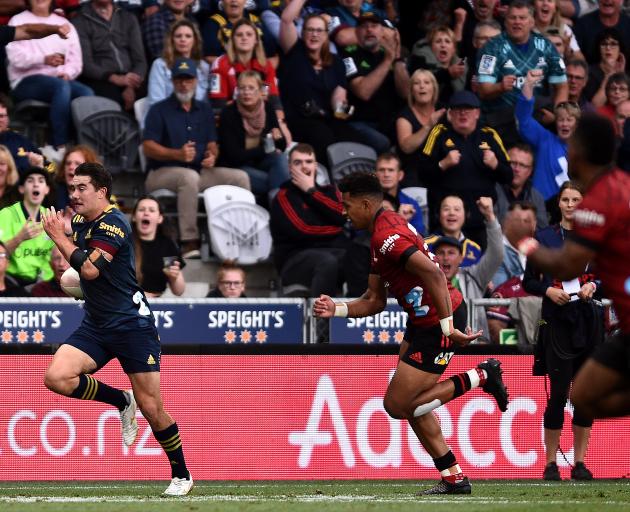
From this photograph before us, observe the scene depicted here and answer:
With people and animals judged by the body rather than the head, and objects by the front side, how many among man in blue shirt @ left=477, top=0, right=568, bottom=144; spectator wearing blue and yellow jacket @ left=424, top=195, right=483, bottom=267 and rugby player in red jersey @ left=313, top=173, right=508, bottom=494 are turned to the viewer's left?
1

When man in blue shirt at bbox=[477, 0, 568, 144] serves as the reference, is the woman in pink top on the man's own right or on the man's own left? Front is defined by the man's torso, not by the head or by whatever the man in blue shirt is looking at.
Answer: on the man's own right

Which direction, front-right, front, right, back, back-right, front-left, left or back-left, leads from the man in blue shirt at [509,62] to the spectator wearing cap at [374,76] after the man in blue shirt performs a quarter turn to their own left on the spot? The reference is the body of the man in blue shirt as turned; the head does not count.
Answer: back

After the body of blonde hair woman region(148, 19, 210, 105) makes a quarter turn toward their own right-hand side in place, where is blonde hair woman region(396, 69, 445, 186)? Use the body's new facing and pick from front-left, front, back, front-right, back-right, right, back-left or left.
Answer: back

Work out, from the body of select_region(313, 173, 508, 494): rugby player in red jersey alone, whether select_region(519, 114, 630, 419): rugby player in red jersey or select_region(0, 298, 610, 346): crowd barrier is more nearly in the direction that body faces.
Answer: the crowd barrier

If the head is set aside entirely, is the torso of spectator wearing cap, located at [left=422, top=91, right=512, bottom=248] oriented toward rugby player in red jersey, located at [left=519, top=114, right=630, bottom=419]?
yes

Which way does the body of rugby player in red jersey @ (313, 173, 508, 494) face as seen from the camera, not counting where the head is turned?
to the viewer's left

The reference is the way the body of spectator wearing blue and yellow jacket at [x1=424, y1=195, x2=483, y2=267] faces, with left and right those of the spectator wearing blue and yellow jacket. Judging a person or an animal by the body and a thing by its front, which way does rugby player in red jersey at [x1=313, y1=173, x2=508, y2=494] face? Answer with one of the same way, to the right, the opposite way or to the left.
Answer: to the right

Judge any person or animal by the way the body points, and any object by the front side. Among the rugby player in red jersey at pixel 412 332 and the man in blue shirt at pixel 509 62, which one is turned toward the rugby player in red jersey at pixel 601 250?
the man in blue shirt
